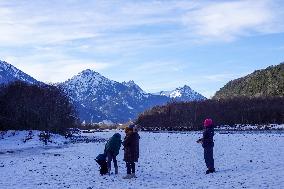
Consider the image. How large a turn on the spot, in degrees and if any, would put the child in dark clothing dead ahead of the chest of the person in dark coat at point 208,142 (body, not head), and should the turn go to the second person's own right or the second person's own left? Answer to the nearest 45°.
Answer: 0° — they already face them

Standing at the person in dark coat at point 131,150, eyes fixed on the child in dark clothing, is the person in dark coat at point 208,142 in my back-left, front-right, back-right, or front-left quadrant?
back-right

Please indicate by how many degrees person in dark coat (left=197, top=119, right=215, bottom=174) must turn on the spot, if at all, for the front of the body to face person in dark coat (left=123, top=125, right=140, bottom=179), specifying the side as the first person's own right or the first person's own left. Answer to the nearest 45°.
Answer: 0° — they already face them

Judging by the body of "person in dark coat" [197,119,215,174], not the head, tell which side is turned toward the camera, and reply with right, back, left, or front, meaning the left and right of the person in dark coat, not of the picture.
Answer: left
